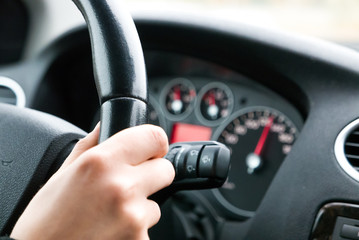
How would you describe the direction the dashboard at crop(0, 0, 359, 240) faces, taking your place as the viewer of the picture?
facing the viewer and to the left of the viewer

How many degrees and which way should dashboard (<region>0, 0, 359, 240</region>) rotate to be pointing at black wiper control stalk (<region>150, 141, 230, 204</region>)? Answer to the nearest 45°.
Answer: approximately 45° to its left
